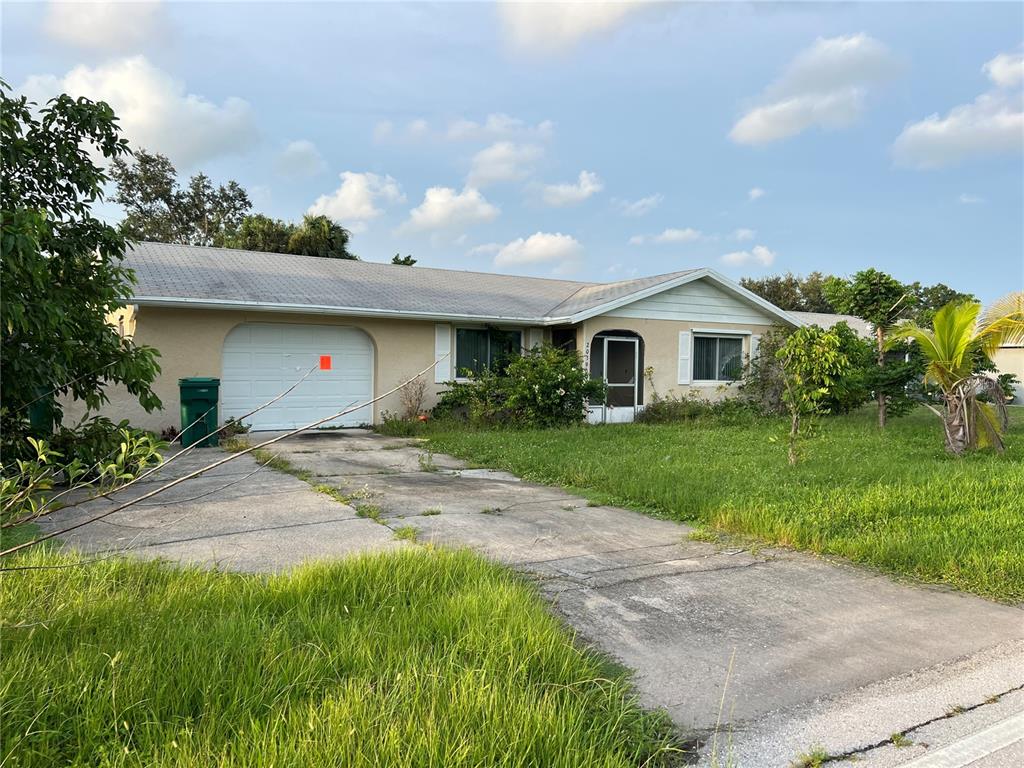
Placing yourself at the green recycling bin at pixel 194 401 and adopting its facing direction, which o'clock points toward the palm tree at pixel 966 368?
The palm tree is roughly at 10 o'clock from the green recycling bin.

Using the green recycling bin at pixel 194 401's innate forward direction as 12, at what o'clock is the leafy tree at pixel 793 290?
The leafy tree is roughly at 8 o'clock from the green recycling bin.

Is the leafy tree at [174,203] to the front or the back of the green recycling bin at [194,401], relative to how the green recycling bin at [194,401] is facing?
to the back

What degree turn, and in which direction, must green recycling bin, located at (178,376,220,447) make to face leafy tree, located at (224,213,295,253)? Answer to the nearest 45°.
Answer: approximately 180°

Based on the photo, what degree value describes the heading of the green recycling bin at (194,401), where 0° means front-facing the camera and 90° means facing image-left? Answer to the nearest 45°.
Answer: approximately 0°

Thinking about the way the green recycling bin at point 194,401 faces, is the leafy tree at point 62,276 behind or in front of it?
in front

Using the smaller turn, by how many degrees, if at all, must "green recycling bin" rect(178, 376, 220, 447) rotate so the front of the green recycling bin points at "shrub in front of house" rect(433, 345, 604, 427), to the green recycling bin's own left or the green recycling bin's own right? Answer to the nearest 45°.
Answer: approximately 90° to the green recycling bin's own left

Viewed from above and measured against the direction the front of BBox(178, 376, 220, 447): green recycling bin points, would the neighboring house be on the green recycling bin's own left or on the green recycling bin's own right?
on the green recycling bin's own left

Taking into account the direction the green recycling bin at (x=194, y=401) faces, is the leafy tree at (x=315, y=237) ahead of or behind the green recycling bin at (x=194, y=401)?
behind

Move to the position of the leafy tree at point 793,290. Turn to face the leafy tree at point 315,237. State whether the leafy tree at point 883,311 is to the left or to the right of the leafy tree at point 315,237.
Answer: left

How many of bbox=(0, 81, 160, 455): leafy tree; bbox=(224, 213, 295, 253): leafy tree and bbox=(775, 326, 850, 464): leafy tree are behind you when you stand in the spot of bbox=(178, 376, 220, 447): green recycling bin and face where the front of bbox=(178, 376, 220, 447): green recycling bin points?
1

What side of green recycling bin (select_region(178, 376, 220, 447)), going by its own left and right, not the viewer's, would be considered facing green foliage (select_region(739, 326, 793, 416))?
left
